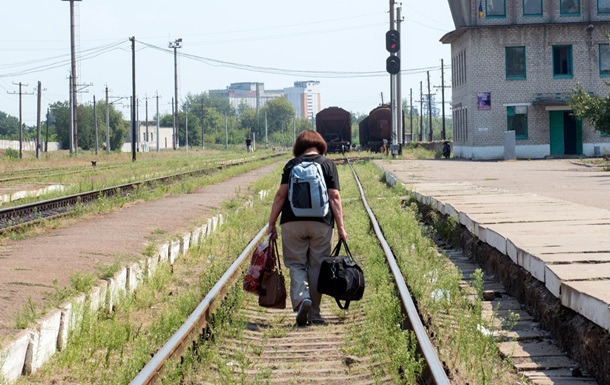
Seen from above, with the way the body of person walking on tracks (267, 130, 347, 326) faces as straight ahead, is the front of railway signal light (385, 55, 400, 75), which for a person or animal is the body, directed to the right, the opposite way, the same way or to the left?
the opposite way

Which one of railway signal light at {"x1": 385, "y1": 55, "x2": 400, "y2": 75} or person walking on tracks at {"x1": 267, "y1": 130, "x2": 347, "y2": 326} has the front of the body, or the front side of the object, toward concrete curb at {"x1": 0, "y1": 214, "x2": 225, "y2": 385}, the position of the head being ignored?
the railway signal light

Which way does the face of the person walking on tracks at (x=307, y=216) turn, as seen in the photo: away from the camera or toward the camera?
away from the camera

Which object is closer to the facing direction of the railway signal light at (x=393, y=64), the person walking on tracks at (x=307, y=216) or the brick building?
the person walking on tracks

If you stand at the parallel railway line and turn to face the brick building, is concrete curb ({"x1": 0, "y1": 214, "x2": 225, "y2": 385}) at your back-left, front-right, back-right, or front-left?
back-right

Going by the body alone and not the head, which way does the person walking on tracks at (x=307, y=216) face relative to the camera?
away from the camera

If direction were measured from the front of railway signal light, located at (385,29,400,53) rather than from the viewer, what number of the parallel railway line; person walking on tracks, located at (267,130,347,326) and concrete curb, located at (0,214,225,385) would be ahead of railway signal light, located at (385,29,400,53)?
3

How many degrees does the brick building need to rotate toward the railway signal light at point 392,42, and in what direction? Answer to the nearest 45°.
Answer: approximately 45° to its right

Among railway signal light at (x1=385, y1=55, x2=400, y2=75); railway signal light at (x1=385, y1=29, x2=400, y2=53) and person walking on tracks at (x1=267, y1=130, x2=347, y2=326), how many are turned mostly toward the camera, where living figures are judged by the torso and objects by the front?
2

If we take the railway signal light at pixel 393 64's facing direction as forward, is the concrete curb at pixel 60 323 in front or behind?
in front

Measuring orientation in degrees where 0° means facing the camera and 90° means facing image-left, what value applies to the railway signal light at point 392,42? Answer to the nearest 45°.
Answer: approximately 0°

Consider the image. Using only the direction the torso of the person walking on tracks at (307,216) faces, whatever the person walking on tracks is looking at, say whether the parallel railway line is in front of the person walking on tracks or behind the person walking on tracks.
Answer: in front

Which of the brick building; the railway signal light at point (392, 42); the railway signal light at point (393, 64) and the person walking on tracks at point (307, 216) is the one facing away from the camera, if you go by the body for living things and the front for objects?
the person walking on tracks
